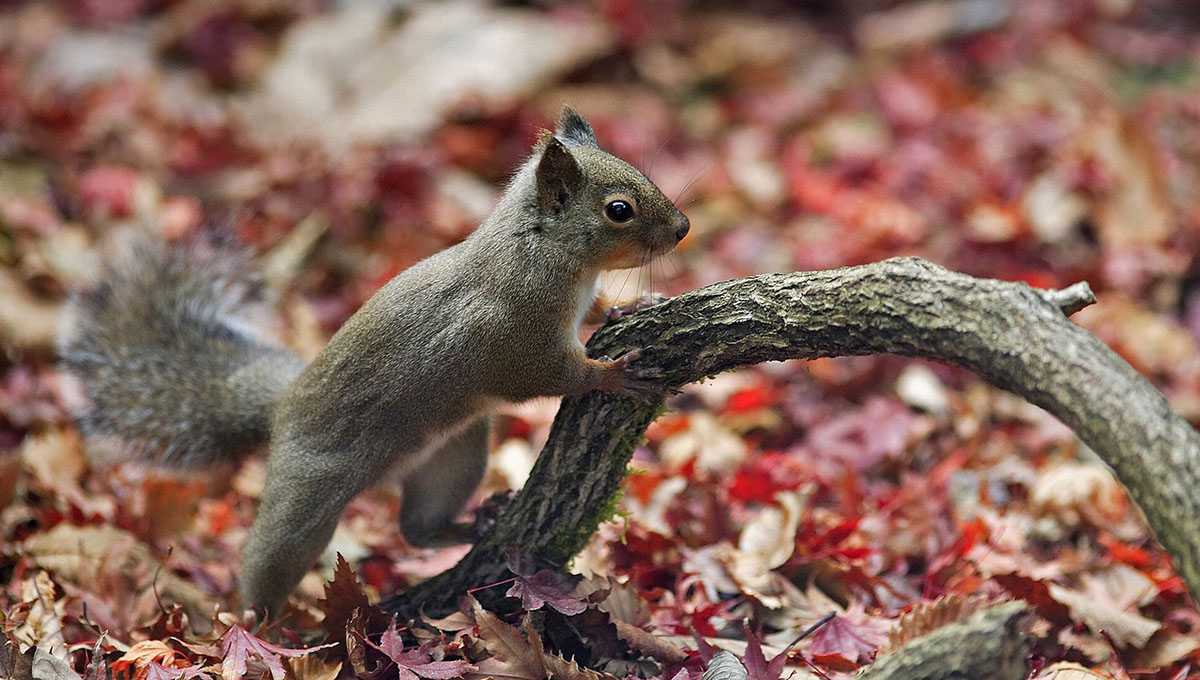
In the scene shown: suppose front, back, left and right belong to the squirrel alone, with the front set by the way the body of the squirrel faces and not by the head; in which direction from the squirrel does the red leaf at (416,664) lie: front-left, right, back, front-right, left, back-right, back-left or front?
right

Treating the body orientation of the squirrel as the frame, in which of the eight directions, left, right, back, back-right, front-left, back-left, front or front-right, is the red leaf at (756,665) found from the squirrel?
front-right

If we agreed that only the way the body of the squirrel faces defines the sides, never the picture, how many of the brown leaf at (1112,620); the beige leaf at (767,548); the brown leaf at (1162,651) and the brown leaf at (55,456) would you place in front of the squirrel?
3

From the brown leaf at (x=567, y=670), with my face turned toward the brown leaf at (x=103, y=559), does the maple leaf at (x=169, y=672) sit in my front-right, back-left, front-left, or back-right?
front-left

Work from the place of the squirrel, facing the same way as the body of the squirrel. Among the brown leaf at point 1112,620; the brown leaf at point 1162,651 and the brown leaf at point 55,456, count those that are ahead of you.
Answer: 2

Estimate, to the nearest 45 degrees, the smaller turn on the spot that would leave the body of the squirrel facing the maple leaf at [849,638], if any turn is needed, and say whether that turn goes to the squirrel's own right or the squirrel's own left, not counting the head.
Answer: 0° — it already faces it

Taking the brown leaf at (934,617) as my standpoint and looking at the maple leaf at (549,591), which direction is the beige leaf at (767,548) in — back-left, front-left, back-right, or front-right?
front-right

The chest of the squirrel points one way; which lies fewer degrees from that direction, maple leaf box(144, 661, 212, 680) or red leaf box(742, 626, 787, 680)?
the red leaf

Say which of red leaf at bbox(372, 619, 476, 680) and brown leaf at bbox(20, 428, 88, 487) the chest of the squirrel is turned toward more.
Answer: the red leaf

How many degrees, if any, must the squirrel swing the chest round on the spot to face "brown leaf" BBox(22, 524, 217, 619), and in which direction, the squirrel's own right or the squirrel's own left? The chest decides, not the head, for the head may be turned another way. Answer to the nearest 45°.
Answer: approximately 135° to the squirrel's own left

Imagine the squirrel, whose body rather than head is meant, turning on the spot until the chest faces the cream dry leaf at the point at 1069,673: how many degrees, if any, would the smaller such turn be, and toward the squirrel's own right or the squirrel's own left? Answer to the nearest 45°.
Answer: approximately 45° to the squirrel's own right

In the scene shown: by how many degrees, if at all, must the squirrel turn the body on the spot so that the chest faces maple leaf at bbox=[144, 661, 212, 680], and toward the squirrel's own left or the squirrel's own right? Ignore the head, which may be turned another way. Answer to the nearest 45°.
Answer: approximately 135° to the squirrel's own right

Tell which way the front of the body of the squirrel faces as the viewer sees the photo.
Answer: to the viewer's right
